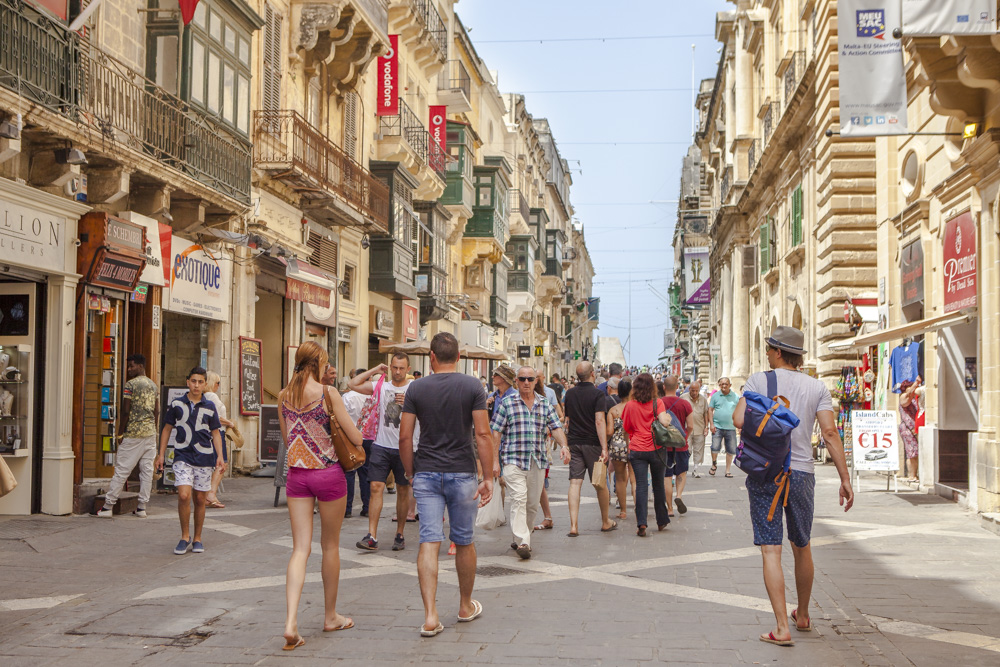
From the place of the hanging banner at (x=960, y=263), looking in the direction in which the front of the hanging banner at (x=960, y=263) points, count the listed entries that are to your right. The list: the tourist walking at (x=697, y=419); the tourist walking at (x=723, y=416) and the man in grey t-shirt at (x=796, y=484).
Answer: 2

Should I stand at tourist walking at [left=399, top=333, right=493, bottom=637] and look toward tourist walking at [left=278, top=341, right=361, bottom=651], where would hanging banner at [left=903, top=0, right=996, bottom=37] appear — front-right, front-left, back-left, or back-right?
back-right

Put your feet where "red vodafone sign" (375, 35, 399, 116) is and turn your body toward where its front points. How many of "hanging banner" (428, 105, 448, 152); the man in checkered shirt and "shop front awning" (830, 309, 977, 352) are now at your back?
1

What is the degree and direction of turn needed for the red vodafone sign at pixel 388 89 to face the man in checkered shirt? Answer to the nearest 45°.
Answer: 0° — it already faces them

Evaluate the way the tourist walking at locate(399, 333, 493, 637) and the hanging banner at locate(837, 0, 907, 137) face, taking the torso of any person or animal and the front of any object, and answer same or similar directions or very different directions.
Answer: very different directions

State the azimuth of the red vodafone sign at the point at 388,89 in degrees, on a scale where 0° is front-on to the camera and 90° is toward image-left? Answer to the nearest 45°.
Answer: approximately 0°

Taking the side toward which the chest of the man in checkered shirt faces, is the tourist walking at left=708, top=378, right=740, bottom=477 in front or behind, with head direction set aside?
behind

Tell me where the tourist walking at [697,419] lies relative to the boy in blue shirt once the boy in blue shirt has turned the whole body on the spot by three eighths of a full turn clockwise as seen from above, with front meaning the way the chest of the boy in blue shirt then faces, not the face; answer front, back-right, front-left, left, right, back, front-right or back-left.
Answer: right

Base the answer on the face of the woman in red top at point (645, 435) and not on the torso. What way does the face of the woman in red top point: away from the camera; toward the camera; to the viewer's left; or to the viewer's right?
away from the camera
